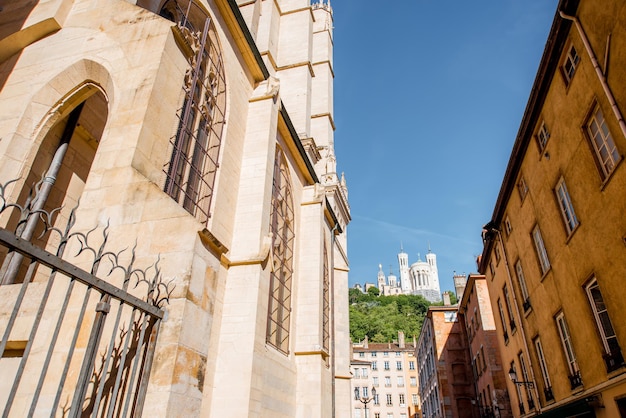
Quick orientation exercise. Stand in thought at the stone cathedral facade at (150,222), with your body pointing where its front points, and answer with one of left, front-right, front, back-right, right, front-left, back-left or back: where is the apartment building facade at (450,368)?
left

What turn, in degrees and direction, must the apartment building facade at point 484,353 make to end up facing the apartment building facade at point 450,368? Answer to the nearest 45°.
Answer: approximately 135° to its right

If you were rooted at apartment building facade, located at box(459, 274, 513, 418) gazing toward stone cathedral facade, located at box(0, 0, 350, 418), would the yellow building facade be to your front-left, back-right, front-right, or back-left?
front-left

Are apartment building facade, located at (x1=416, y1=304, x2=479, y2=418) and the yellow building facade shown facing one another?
no

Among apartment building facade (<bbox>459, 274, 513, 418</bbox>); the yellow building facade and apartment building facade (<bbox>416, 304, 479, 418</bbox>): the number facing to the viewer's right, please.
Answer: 0

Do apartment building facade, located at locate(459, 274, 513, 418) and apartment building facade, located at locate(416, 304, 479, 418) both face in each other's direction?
no

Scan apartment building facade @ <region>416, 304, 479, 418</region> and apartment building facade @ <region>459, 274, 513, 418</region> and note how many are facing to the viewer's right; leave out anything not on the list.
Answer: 0

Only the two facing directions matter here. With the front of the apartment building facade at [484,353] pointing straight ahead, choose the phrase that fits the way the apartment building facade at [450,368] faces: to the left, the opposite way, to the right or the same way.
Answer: the same way

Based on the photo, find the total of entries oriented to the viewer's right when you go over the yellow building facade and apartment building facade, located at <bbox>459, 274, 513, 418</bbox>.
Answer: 0

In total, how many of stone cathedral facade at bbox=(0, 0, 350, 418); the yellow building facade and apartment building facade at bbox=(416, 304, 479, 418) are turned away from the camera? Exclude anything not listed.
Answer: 0

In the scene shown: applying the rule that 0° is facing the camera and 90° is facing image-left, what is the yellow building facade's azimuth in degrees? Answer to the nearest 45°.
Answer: approximately 45°

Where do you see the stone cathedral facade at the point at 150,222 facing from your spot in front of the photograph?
facing the viewer and to the right of the viewer

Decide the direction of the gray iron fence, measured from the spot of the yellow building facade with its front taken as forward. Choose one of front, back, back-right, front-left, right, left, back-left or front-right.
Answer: front

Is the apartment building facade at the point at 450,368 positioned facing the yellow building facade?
no

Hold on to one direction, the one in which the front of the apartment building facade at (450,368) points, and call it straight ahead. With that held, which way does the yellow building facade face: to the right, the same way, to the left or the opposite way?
the same way

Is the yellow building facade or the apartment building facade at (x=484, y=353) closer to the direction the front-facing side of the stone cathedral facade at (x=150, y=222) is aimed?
the yellow building facade

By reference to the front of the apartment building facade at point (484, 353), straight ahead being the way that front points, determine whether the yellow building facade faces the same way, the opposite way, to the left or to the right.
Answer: the same way

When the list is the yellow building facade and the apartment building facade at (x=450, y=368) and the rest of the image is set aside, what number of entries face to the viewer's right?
0
